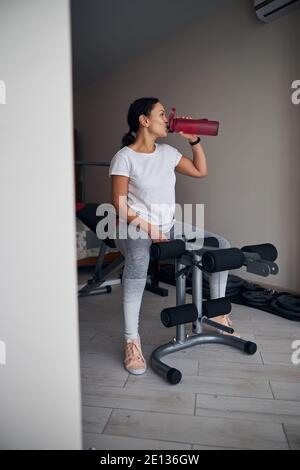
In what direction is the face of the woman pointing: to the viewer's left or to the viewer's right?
to the viewer's right

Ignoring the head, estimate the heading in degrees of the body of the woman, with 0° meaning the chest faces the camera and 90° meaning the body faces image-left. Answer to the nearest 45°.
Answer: approximately 315°
